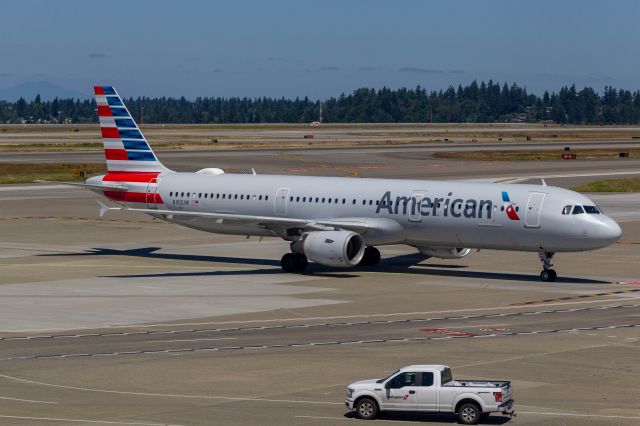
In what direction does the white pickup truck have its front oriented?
to the viewer's left
